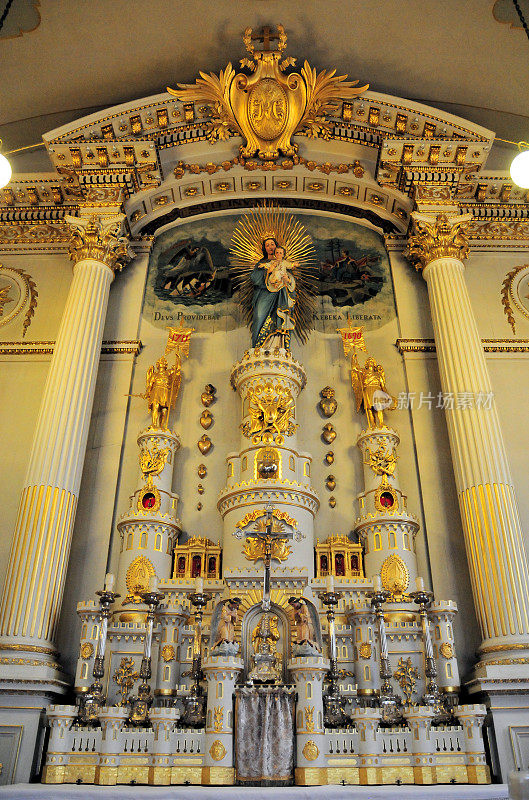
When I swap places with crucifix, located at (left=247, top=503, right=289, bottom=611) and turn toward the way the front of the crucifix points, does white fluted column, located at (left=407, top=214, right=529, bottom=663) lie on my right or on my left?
on my left

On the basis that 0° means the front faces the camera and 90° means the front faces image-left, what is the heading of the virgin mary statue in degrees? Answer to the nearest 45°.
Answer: approximately 0°

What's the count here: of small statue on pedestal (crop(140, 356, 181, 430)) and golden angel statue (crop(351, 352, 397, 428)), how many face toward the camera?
2

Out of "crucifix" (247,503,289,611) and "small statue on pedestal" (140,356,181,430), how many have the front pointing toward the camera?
2
